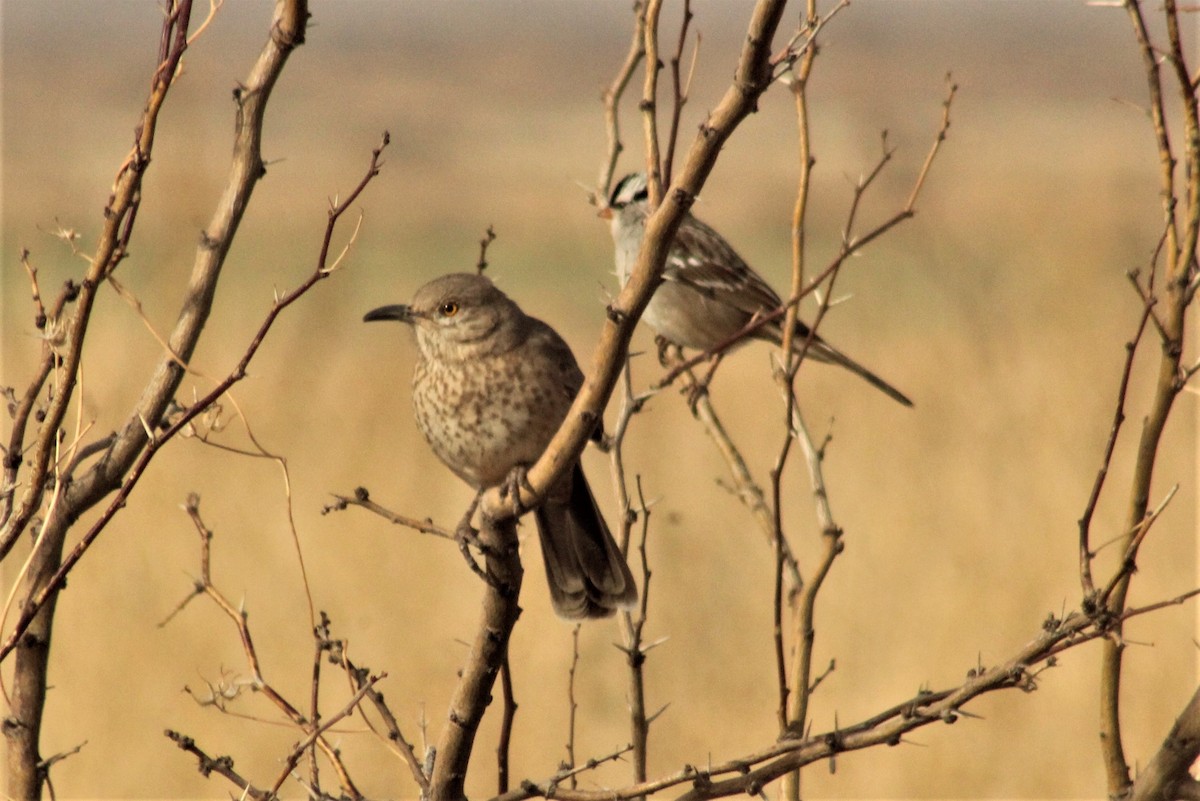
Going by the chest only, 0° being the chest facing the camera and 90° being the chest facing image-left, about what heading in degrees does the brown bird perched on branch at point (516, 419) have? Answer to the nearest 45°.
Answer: approximately 45°

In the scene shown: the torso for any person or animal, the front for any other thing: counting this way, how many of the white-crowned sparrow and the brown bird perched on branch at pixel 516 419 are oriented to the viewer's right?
0

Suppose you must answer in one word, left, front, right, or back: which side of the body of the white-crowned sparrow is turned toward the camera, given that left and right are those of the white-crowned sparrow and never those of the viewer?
left
